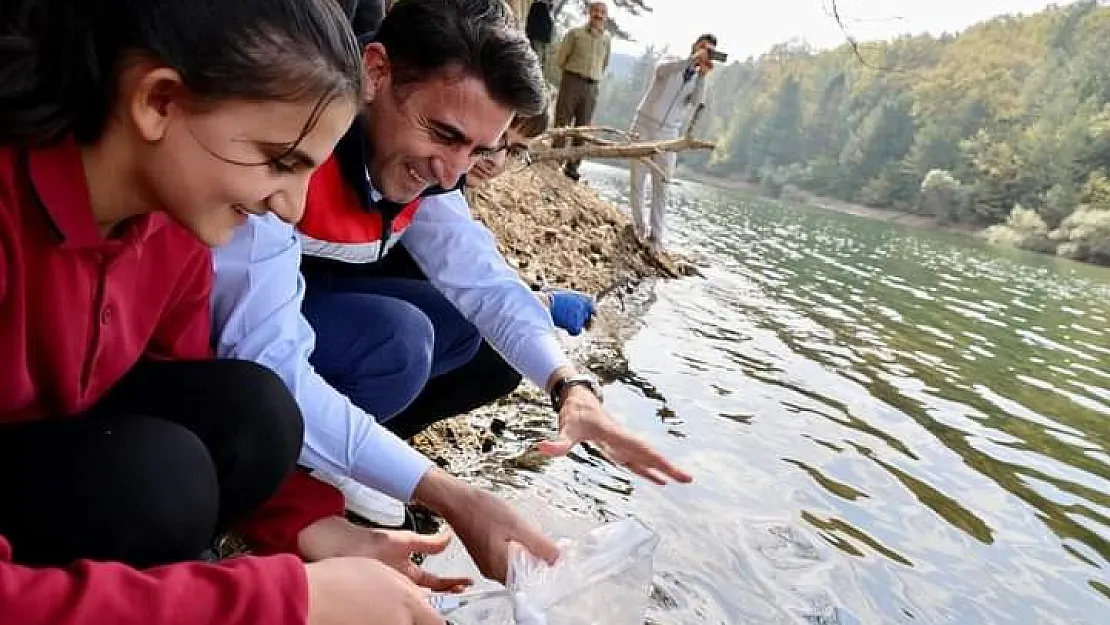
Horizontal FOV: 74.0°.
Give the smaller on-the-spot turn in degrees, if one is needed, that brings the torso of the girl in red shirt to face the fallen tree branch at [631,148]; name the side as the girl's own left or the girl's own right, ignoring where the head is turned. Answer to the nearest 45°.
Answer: approximately 90° to the girl's own left

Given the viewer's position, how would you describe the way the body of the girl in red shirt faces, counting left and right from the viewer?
facing the viewer and to the right of the viewer

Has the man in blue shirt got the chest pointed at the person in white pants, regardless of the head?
no

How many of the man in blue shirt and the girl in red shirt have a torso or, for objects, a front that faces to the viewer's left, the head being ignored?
0

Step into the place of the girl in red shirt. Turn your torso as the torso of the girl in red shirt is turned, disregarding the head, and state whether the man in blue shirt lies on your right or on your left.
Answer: on your left

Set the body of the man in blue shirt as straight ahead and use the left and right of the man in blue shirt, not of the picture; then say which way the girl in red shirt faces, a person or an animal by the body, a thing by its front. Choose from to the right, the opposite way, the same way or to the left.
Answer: the same way

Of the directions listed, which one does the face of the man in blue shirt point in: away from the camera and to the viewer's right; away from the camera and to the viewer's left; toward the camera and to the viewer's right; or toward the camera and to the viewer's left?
toward the camera and to the viewer's right

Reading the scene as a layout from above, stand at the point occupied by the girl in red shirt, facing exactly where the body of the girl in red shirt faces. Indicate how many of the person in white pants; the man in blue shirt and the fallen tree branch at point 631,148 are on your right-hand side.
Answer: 0

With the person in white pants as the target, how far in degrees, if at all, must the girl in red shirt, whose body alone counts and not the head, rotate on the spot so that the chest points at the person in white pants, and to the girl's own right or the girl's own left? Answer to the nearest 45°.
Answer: approximately 90° to the girl's own left
